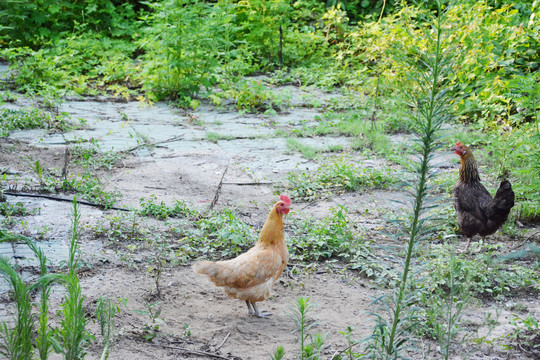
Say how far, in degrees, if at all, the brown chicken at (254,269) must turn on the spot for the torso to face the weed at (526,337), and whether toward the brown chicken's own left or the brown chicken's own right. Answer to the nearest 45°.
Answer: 0° — it already faces it

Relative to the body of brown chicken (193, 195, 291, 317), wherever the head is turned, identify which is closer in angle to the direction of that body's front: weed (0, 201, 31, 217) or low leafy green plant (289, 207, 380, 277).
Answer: the low leafy green plant

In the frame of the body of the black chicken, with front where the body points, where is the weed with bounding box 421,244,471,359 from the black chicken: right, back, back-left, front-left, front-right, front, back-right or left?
left

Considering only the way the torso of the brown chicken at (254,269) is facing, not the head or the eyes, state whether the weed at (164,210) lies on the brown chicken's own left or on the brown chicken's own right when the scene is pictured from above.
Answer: on the brown chicken's own left

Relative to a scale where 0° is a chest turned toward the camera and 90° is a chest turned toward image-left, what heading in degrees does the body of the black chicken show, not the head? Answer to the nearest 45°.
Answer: approximately 90°

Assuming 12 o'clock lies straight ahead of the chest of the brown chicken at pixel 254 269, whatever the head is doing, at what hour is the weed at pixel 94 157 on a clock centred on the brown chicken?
The weed is roughly at 8 o'clock from the brown chicken.

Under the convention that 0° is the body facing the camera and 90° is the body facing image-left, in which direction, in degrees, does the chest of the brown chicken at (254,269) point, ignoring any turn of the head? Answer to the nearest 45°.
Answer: approximately 270°

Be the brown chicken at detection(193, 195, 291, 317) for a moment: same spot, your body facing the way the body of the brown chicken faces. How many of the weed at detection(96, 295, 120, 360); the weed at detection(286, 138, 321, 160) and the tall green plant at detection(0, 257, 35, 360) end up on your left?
1

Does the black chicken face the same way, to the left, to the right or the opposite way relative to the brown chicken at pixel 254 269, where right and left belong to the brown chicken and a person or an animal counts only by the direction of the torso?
the opposite way

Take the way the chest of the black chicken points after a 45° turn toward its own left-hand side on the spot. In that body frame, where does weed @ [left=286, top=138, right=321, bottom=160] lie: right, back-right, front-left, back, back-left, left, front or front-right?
right

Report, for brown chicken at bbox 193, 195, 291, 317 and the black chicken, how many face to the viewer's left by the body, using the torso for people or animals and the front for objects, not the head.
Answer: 1

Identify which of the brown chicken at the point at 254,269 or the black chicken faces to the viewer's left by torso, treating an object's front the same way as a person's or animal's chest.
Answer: the black chicken

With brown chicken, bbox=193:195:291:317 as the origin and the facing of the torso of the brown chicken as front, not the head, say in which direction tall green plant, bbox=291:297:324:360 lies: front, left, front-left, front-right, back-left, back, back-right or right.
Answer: right
